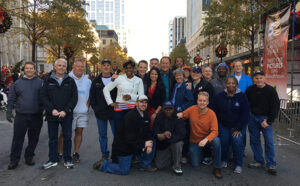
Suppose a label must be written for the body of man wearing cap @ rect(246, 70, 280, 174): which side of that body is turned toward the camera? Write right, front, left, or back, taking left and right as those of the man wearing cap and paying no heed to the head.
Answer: front

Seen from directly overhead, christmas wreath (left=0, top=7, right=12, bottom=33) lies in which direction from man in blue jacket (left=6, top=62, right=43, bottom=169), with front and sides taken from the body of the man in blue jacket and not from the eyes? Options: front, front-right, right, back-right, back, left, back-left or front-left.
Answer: back

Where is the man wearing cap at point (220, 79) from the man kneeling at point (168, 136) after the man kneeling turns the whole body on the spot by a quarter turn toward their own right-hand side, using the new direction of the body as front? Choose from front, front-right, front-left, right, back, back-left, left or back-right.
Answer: back-right

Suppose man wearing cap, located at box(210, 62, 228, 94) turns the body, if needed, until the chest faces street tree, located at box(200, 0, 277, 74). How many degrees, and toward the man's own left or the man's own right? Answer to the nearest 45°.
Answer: approximately 180°

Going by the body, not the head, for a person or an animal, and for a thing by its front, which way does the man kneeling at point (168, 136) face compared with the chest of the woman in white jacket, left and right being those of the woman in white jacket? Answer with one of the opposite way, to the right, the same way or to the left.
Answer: the same way

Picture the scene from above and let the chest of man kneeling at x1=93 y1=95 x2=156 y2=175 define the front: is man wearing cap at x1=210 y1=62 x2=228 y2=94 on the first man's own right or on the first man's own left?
on the first man's own left

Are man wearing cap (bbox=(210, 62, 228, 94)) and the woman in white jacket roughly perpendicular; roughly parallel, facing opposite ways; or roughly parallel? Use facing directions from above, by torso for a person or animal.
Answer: roughly parallel

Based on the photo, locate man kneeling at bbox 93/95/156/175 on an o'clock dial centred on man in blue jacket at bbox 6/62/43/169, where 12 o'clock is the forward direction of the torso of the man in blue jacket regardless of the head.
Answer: The man kneeling is roughly at 10 o'clock from the man in blue jacket.

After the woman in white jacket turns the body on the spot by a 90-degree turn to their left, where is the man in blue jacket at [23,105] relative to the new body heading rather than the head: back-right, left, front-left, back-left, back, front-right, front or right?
back

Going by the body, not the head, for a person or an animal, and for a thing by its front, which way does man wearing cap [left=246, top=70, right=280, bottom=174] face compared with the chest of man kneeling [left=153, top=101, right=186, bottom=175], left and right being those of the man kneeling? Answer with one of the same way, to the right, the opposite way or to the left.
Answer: the same way

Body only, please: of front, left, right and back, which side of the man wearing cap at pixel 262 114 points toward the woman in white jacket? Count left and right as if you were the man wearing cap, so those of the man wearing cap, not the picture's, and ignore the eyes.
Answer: right

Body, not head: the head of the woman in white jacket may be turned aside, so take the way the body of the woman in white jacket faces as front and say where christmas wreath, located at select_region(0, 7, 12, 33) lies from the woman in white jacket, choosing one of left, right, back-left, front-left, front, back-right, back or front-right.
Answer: back-right

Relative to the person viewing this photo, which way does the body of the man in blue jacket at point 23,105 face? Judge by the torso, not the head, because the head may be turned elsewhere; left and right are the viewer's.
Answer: facing the viewer

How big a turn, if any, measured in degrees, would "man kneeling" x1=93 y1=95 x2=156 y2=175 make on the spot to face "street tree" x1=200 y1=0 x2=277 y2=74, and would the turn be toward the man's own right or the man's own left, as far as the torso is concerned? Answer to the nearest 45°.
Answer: approximately 90° to the man's own left

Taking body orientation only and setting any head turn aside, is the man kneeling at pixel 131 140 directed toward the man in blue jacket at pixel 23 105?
no

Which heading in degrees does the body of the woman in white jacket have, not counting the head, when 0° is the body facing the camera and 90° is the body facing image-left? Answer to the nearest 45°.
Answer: approximately 0°
